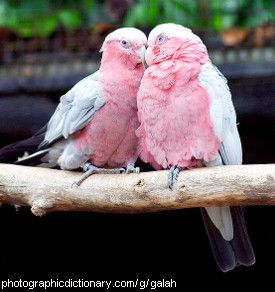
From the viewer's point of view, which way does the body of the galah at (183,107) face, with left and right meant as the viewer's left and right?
facing the viewer and to the left of the viewer
